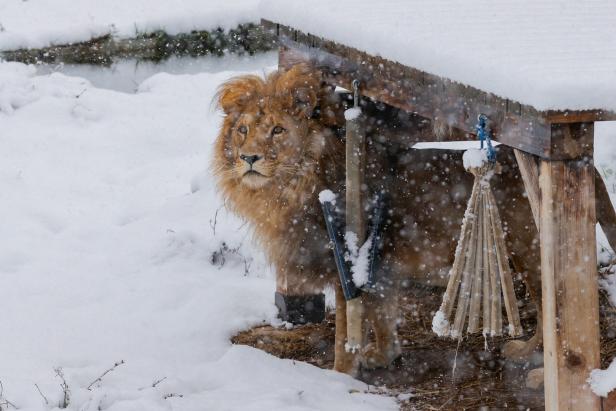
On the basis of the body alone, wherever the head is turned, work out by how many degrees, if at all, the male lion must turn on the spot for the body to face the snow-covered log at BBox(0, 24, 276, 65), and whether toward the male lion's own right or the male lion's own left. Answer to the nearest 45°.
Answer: approximately 135° to the male lion's own right

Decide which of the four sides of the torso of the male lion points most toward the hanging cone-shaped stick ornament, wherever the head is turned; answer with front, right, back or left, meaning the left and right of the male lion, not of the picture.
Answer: left

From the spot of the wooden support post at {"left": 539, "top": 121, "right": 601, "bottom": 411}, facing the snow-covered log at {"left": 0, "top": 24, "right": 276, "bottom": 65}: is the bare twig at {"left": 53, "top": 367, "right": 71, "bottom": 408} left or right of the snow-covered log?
left

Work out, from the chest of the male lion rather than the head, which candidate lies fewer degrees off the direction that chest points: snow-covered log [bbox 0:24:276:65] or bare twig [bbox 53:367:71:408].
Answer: the bare twig

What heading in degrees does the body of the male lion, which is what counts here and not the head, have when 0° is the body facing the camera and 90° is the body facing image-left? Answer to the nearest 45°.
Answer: approximately 45°

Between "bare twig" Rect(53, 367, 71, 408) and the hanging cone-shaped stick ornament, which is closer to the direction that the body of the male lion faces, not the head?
the bare twig

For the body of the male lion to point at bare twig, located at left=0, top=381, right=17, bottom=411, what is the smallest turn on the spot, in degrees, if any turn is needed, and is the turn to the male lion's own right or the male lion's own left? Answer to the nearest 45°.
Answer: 0° — it already faces it
